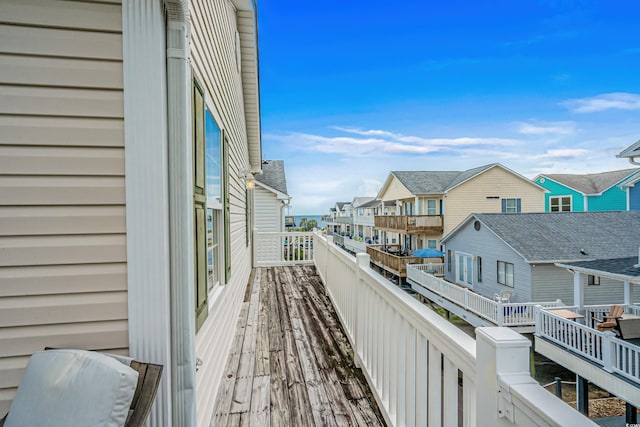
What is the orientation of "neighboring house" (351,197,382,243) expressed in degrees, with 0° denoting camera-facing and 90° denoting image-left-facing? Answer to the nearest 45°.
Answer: approximately 45°

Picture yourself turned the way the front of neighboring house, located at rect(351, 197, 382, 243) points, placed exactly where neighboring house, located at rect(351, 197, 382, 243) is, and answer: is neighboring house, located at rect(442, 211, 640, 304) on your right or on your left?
on your left

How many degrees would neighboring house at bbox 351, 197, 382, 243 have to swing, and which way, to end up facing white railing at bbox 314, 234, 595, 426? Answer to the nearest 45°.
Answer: approximately 45° to its left
